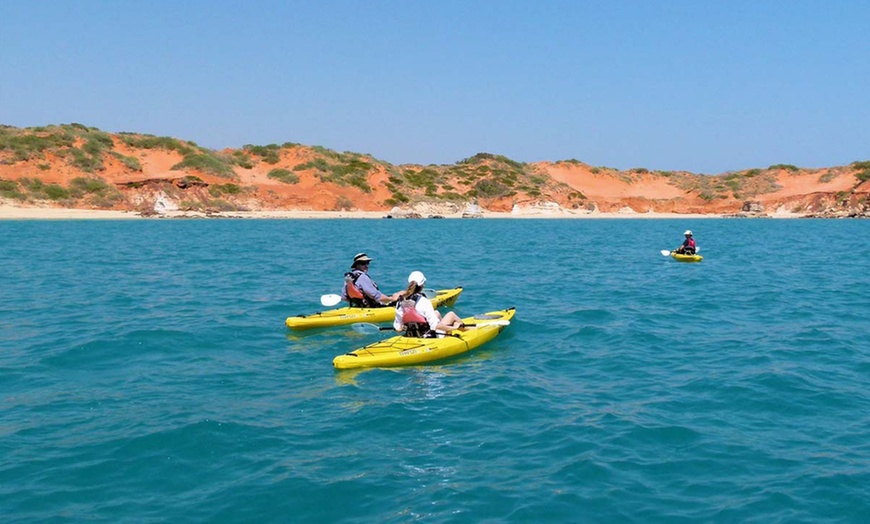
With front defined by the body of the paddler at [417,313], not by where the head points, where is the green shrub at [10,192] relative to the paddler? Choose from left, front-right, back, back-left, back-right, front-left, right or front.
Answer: left

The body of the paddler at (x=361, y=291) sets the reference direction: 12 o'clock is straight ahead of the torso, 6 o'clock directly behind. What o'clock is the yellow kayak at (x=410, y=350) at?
The yellow kayak is roughly at 4 o'clock from the paddler.

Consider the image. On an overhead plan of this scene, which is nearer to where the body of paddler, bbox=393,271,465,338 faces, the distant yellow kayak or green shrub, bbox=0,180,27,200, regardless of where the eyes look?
the distant yellow kayak

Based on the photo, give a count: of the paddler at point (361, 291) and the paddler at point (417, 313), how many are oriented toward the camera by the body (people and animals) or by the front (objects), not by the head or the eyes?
0

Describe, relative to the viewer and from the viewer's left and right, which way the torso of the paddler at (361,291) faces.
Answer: facing away from the viewer and to the right of the viewer

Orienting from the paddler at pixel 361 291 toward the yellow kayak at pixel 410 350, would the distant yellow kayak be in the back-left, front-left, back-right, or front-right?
back-left

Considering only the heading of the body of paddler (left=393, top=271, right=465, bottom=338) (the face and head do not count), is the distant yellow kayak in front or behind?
in front

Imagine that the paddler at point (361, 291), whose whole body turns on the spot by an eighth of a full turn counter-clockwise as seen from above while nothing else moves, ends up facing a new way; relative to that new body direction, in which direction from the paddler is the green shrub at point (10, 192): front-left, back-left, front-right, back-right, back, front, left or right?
front-left

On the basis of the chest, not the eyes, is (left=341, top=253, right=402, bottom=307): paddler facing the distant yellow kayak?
yes

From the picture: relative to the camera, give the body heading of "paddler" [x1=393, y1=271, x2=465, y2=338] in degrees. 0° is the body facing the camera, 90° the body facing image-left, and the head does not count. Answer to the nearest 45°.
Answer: approximately 225°

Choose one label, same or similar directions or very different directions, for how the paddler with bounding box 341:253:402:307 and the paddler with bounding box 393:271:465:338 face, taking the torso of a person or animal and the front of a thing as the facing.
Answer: same or similar directions
